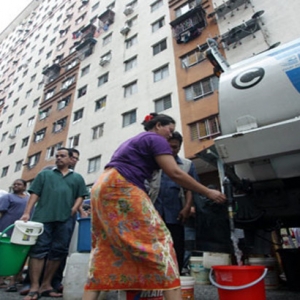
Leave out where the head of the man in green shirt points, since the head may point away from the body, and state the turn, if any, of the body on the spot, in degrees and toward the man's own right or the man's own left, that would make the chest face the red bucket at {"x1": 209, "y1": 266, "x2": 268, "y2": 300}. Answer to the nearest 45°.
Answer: approximately 45° to the man's own left

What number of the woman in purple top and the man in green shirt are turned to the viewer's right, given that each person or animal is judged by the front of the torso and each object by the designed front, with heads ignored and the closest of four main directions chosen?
1

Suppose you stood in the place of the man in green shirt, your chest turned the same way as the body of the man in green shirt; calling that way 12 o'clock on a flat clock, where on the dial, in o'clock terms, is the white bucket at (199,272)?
The white bucket is roughly at 9 o'clock from the man in green shirt.

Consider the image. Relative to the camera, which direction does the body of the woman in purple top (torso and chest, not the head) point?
to the viewer's right

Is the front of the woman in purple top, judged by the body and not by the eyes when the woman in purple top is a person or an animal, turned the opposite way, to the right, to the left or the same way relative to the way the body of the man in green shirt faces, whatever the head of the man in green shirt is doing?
to the left

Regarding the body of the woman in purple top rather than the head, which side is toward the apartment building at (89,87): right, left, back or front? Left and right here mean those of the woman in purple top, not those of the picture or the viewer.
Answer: left

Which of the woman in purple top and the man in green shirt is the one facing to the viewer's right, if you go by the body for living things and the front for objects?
the woman in purple top

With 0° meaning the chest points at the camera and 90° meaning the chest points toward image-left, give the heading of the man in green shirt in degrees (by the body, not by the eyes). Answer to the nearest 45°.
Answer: approximately 0°

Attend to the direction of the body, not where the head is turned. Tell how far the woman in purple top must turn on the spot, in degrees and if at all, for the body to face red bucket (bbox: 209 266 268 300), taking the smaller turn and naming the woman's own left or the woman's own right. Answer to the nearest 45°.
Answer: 0° — they already face it

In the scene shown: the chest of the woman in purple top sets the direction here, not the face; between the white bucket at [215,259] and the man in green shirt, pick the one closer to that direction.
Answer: the white bucket
